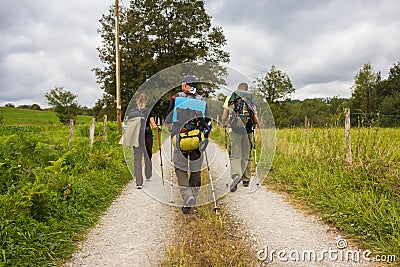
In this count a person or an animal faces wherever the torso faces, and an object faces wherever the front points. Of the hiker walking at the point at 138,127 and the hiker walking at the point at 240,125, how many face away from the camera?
2

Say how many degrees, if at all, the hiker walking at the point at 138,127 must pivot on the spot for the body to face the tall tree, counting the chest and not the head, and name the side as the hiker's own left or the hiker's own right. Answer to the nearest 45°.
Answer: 0° — they already face it

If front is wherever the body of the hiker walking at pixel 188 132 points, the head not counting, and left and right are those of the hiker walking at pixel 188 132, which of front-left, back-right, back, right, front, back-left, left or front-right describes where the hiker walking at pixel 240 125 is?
front-right

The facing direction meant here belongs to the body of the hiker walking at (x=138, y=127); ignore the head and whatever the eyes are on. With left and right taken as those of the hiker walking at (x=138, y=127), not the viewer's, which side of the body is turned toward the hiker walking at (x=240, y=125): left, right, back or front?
right

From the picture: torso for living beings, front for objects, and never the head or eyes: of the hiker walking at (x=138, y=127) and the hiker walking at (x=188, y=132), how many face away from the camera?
2

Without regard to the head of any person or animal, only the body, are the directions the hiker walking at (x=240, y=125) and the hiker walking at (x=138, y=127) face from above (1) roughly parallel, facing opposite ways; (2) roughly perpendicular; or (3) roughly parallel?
roughly parallel

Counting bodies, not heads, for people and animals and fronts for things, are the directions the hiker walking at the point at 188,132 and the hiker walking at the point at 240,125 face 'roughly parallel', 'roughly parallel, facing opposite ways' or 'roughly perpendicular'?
roughly parallel

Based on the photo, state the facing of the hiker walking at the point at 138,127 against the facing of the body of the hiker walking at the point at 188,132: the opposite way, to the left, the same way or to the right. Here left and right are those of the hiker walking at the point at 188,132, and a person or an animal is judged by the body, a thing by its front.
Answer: the same way

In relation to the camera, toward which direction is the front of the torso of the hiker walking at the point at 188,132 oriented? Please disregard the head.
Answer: away from the camera

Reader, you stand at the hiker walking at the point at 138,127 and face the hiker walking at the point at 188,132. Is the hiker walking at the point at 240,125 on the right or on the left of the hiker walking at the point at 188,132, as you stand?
left

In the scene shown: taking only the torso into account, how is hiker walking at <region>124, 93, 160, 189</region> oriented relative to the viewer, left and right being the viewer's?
facing away from the viewer

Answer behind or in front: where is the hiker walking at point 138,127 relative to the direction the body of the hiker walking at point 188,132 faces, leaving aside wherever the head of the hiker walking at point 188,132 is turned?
in front

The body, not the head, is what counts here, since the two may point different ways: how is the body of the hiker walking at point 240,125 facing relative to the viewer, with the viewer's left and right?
facing away from the viewer

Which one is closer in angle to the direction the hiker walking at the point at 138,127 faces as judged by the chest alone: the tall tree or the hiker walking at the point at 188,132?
the tall tree

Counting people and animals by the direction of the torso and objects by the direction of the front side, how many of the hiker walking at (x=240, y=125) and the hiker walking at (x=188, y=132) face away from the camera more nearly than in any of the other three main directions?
2

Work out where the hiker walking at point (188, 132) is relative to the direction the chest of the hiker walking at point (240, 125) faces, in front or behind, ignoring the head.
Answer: behind

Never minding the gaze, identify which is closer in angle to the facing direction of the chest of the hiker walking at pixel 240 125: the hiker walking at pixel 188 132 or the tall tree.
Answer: the tall tree
